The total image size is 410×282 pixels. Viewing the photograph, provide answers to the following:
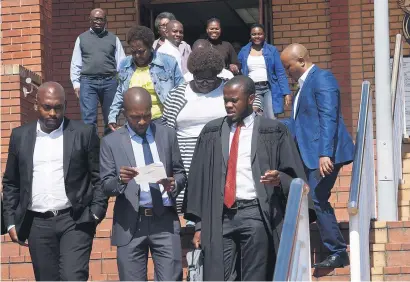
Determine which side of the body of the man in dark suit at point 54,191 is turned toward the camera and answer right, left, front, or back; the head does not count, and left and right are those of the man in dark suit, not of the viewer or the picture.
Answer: front

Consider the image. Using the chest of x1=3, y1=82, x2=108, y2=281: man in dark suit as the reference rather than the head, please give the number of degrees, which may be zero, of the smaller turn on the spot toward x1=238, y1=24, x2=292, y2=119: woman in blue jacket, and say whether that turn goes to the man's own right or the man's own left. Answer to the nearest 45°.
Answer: approximately 135° to the man's own left

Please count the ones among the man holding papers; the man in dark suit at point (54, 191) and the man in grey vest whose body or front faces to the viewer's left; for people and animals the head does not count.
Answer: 0

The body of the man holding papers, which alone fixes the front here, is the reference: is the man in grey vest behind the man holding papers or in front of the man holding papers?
behind

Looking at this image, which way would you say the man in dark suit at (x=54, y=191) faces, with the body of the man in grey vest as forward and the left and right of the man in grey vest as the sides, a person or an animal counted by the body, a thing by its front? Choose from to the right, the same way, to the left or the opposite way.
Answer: the same way

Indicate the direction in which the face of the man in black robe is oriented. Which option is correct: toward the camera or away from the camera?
toward the camera

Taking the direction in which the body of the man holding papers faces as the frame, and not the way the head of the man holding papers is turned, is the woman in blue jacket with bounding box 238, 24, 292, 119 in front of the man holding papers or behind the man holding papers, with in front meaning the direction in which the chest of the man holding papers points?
behind

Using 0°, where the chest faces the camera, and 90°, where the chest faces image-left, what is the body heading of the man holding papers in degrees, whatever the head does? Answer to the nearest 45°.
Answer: approximately 0°

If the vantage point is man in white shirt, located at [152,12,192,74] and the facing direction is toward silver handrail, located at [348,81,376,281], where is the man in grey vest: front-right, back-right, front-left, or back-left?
back-right

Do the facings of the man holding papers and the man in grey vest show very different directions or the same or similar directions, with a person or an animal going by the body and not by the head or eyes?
same or similar directions

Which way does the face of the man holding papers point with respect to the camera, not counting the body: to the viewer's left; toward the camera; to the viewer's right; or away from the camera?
toward the camera

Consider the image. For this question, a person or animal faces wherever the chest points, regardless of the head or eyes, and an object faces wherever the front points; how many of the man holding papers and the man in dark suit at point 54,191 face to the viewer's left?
0
